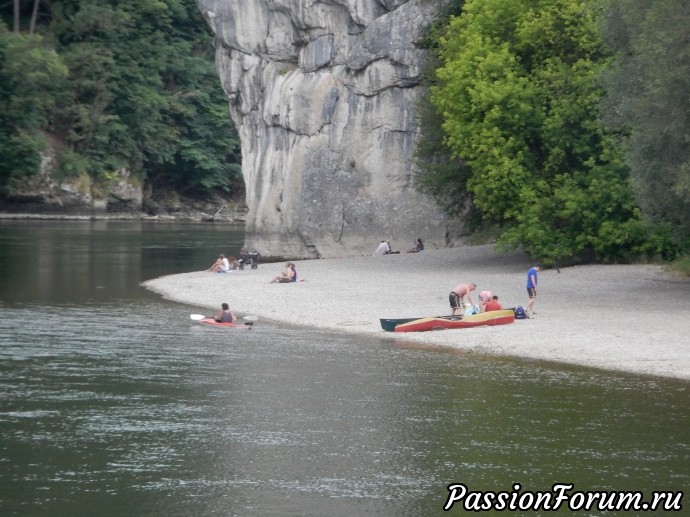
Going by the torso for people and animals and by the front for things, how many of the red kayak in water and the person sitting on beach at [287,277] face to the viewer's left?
2

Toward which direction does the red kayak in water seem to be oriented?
to the viewer's left

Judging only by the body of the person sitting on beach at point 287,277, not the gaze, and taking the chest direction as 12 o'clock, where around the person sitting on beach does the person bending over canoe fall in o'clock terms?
The person bending over canoe is roughly at 8 o'clock from the person sitting on beach.

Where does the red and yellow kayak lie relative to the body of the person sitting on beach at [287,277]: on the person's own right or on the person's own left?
on the person's own left

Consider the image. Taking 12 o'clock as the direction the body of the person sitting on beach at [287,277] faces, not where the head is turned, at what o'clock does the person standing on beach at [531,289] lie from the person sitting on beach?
The person standing on beach is roughly at 8 o'clock from the person sitting on beach.

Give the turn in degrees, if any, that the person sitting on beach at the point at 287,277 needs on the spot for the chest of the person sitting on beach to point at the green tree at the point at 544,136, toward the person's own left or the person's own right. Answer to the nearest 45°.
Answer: approximately 180°
